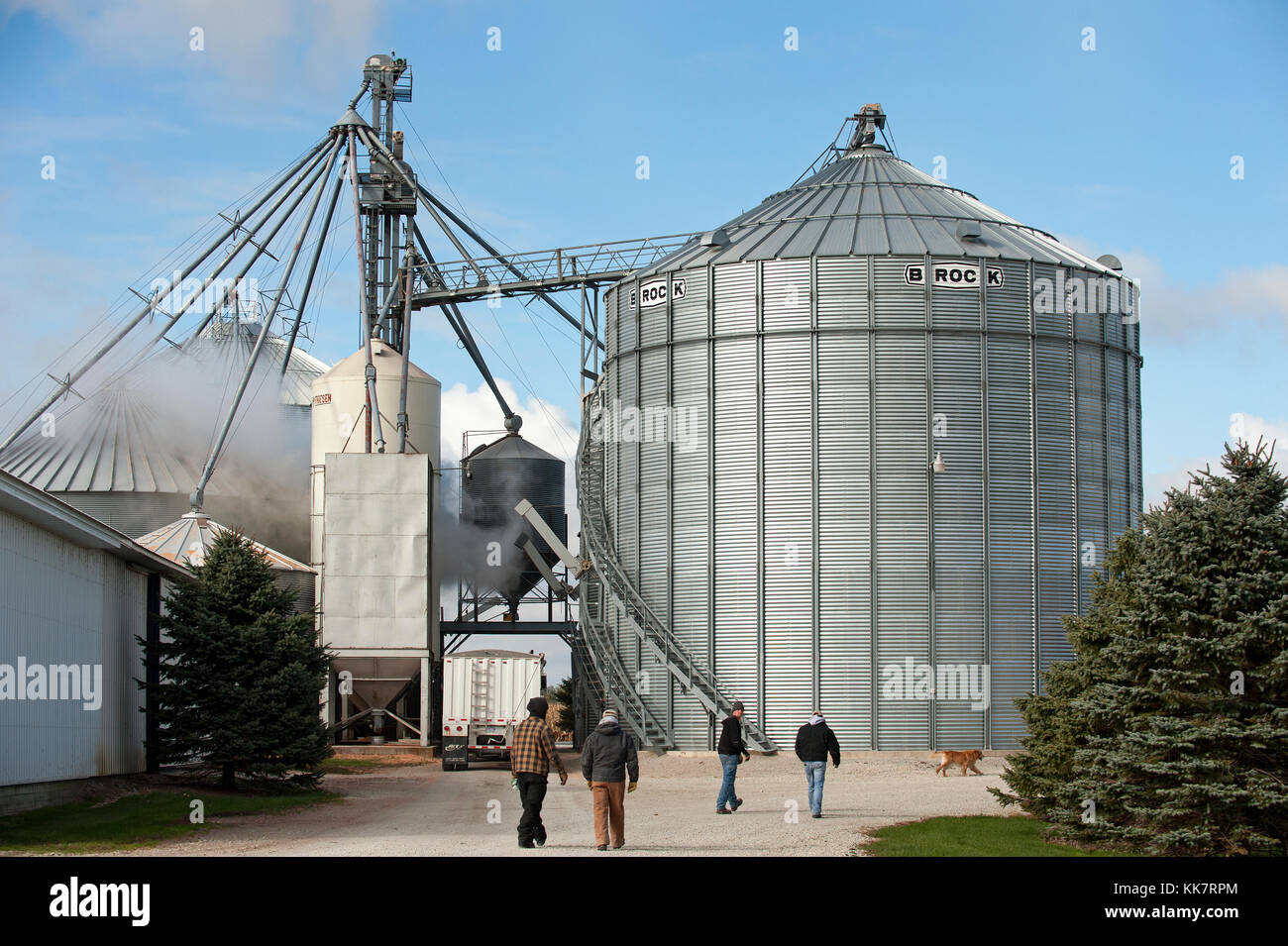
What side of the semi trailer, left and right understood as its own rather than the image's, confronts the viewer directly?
back

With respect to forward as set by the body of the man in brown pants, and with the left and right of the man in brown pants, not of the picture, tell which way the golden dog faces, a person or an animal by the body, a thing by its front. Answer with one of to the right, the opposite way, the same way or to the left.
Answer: to the right

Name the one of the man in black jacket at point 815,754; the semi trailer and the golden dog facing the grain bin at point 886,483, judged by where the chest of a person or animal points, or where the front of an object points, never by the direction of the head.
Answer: the man in black jacket

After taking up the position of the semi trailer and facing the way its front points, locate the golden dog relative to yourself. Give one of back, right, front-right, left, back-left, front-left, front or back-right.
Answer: back-right

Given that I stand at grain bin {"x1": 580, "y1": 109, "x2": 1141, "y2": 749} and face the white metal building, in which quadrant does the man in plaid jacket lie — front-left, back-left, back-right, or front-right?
front-left

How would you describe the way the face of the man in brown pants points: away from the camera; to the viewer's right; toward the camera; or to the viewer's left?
away from the camera

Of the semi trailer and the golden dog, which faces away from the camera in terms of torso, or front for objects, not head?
the semi trailer

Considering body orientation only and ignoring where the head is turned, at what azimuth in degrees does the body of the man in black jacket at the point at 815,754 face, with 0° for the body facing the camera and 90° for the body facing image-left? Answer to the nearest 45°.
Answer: approximately 180°

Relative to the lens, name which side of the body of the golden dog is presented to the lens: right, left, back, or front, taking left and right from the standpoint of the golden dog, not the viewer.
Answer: right

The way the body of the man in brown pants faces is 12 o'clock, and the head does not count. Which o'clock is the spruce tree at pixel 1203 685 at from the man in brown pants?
The spruce tree is roughly at 3 o'clock from the man in brown pants.

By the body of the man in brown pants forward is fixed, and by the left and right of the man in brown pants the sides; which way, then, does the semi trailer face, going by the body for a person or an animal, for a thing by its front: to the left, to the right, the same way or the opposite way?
the same way

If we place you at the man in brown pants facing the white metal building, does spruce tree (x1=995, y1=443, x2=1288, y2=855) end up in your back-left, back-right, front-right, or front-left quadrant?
back-right

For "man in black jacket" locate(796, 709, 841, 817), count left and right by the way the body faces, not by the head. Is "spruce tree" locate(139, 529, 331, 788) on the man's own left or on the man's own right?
on the man's own left

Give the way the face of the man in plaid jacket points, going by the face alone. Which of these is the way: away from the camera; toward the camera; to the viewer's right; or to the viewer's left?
away from the camera

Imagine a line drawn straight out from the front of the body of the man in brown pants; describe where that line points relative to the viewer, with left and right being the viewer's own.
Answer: facing away from the viewer
